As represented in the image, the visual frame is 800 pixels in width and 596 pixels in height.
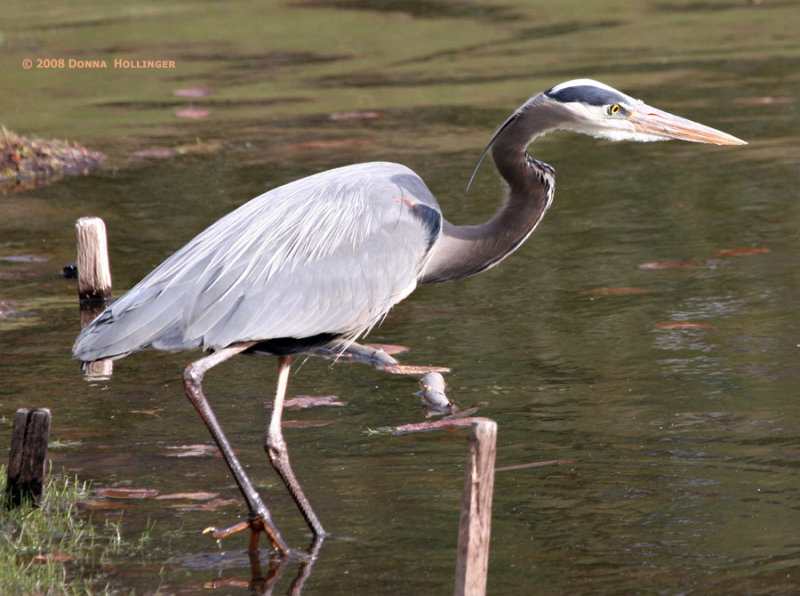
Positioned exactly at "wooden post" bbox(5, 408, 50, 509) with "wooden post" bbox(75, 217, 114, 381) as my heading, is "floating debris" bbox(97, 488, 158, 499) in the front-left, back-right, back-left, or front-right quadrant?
front-right

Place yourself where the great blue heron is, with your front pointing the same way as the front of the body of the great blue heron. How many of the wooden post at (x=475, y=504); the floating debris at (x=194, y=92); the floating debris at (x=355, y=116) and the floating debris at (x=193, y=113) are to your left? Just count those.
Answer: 3

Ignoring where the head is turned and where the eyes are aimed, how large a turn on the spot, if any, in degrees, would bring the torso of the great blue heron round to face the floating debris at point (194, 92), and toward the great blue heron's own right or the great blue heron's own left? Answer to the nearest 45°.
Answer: approximately 90° to the great blue heron's own left

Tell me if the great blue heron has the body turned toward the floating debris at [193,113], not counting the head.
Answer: no

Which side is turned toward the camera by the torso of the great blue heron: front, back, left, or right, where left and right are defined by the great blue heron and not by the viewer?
right

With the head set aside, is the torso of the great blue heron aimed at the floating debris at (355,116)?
no

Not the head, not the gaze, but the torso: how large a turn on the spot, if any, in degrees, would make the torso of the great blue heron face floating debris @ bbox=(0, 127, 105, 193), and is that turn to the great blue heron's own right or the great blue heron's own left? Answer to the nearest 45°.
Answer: approximately 135° to the great blue heron's own left

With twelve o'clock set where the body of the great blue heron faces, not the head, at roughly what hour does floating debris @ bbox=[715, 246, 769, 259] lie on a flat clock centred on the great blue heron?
The floating debris is roughly at 10 o'clock from the great blue heron.

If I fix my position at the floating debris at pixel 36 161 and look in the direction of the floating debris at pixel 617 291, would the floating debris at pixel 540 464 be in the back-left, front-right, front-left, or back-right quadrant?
front-right

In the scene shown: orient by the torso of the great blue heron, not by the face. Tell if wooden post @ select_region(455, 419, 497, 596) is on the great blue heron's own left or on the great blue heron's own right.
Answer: on the great blue heron's own right

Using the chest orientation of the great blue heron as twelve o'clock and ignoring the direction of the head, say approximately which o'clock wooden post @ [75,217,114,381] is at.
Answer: The wooden post is roughly at 8 o'clock from the great blue heron.

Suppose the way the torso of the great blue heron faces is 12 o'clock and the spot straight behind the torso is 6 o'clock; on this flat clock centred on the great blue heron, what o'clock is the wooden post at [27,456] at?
The wooden post is roughly at 5 o'clock from the great blue heron.
